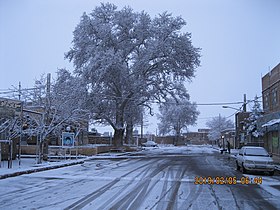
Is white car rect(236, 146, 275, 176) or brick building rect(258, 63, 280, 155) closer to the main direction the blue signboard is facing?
the white car

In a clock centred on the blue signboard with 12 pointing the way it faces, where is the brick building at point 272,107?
The brick building is roughly at 9 o'clock from the blue signboard.

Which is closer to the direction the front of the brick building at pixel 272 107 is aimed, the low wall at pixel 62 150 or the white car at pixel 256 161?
the low wall

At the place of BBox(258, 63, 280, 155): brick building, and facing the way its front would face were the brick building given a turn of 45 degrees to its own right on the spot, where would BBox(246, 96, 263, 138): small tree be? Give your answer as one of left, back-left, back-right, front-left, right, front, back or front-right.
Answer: front-right

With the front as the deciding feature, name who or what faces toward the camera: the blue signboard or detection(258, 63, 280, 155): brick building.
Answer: the blue signboard

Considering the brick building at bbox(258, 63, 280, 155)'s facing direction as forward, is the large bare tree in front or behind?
in front

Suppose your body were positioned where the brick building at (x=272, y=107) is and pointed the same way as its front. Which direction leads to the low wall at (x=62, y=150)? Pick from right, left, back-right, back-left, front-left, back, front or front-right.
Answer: front

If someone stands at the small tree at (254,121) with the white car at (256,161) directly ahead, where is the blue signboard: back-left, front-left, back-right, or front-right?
front-right

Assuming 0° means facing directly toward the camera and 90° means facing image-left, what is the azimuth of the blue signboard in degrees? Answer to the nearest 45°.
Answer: approximately 0°

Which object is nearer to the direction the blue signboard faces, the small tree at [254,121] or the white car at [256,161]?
the white car

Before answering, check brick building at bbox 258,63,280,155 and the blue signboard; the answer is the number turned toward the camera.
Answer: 1

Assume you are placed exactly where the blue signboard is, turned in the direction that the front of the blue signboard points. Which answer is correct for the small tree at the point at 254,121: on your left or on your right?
on your left

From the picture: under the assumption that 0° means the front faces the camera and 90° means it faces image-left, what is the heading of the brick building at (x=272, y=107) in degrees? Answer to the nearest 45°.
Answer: approximately 90°
